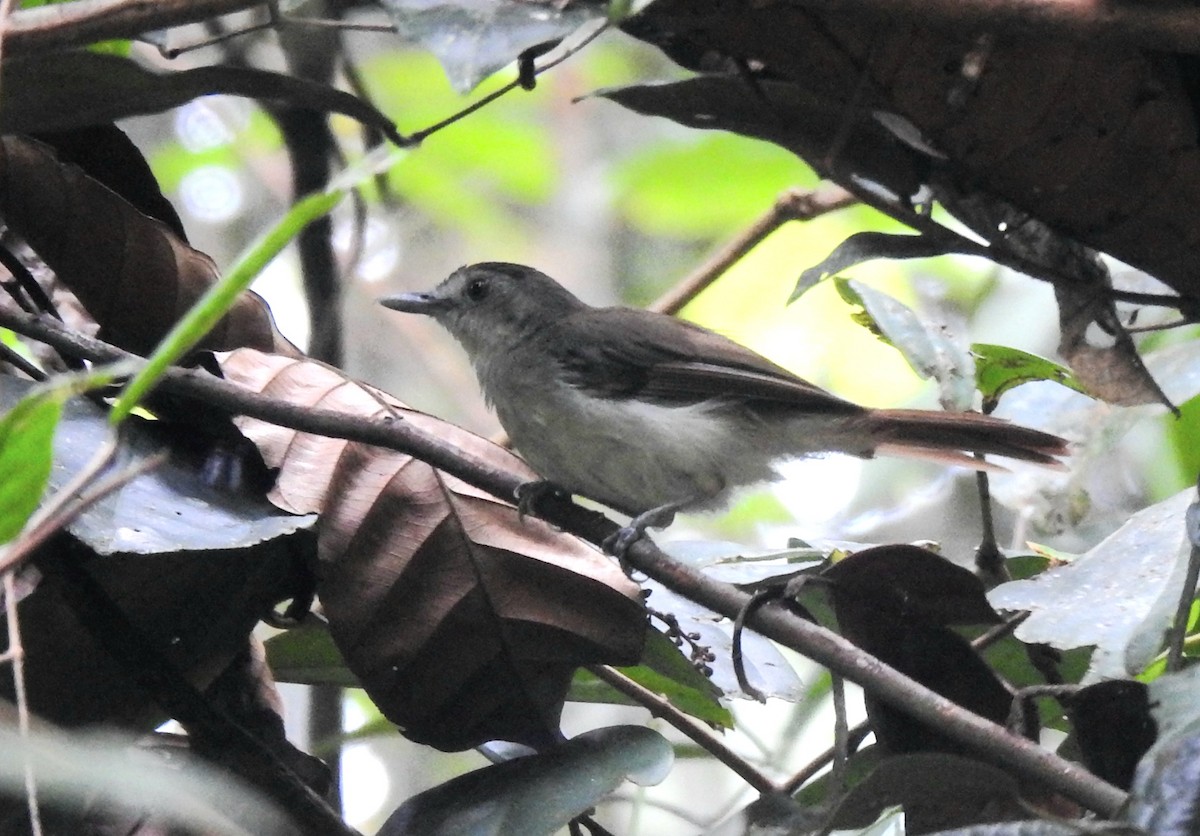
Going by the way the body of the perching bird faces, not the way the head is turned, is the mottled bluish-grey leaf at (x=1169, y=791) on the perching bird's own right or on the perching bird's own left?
on the perching bird's own left

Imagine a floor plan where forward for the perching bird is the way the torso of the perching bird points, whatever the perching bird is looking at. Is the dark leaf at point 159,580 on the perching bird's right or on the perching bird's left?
on the perching bird's left

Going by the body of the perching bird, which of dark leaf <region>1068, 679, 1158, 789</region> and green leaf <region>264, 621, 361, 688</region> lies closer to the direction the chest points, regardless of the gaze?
the green leaf

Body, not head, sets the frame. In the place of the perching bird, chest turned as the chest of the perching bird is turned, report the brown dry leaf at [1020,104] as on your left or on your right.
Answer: on your left

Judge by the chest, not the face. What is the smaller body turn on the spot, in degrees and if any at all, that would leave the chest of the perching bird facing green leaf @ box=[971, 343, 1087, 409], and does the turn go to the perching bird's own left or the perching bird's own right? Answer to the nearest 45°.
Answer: approximately 135° to the perching bird's own left

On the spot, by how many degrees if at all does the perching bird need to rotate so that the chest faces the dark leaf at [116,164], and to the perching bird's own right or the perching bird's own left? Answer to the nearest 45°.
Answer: approximately 45° to the perching bird's own left

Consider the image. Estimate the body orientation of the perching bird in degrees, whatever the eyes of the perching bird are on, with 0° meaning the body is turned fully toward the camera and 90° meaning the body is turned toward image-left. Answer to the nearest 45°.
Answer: approximately 90°
